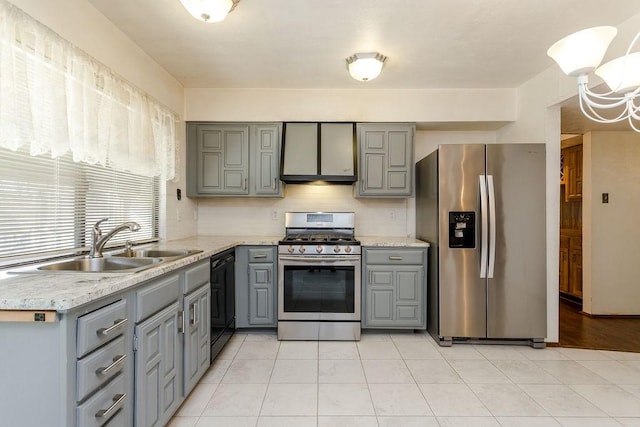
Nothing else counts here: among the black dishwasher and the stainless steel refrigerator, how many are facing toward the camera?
1

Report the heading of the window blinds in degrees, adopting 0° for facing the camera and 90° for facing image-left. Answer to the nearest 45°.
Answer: approximately 315°

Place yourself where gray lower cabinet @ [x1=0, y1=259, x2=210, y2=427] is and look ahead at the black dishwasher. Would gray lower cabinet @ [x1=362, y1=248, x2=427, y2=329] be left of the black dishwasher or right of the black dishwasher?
right

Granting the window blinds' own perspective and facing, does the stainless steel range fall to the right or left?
on its left

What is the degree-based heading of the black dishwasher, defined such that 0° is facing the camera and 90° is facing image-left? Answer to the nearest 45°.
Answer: approximately 270°

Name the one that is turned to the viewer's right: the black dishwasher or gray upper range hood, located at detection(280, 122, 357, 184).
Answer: the black dishwasher

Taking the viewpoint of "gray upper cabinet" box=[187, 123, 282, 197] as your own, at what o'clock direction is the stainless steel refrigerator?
The stainless steel refrigerator is roughly at 10 o'clock from the gray upper cabinet.

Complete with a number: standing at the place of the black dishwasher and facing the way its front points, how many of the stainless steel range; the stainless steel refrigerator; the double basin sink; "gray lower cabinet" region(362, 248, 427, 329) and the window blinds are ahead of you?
3

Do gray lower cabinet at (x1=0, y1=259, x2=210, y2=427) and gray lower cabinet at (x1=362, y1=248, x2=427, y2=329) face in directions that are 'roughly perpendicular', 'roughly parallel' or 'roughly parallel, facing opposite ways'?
roughly perpendicular

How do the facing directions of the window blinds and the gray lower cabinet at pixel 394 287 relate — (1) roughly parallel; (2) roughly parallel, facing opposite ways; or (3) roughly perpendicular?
roughly perpendicular

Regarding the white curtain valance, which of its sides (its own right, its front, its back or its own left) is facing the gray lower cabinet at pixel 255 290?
left
